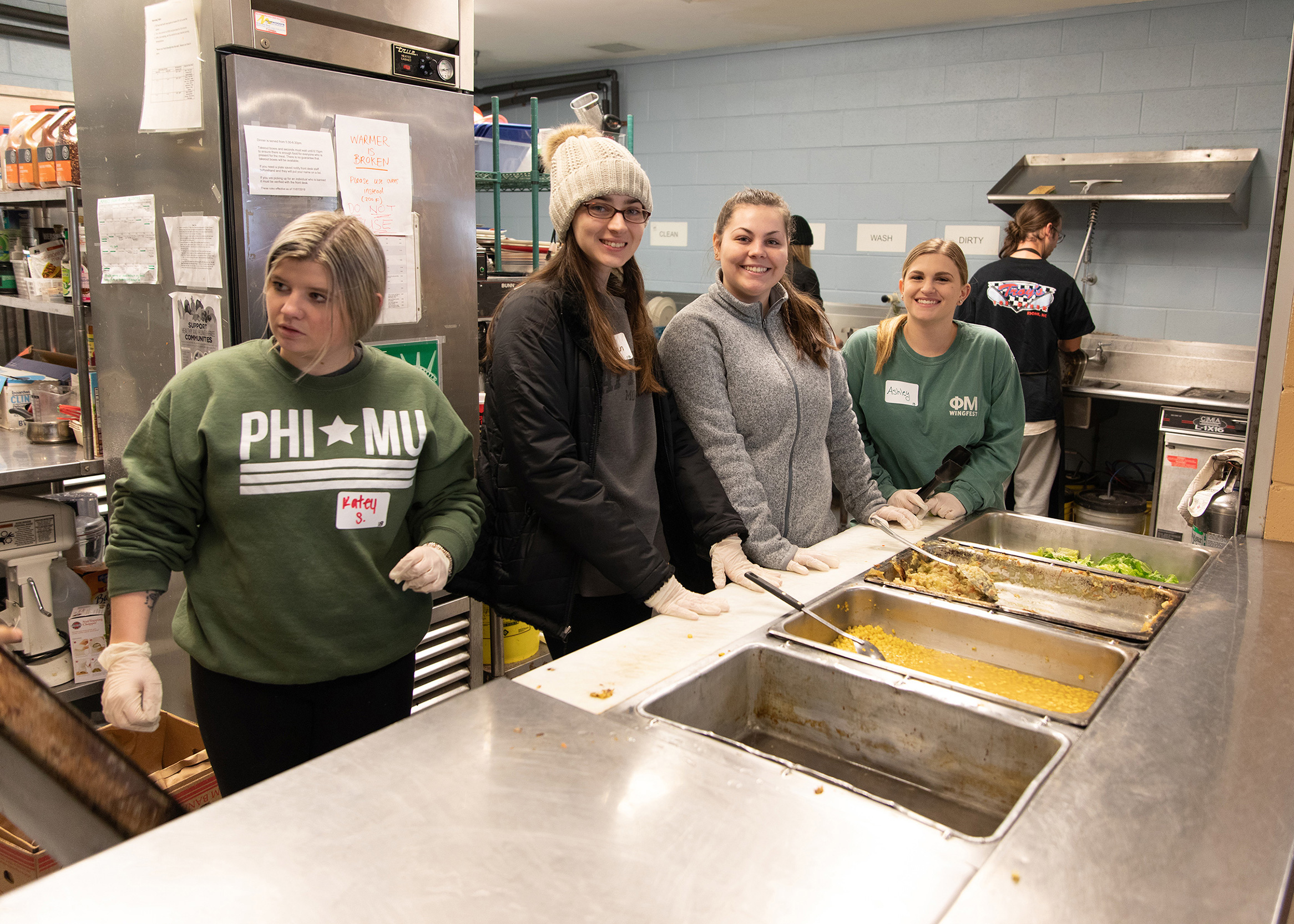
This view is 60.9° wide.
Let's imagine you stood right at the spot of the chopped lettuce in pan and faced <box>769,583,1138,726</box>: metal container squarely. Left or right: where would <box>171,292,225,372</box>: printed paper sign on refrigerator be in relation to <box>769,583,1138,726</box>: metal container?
right

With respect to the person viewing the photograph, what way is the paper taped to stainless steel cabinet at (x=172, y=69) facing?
facing the viewer and to the left of the viewer

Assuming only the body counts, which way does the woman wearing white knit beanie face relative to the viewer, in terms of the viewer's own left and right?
facing the viewer and to the right of the viewer

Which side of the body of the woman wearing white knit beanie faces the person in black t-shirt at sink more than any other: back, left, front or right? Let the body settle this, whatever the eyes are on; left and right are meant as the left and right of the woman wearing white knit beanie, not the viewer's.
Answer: left

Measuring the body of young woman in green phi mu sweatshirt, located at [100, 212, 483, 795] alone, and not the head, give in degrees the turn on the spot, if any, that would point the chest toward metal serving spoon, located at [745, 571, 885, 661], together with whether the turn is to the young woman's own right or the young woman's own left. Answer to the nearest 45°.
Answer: approximately 90° to the young woman's own left

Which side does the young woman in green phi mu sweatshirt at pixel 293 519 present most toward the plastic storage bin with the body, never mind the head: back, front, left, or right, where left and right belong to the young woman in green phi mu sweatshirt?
back

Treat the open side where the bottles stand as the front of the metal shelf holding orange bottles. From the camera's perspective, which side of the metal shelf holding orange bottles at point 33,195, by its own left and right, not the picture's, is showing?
front

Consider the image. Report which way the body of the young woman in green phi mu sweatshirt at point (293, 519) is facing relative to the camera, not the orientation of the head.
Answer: toward the camera

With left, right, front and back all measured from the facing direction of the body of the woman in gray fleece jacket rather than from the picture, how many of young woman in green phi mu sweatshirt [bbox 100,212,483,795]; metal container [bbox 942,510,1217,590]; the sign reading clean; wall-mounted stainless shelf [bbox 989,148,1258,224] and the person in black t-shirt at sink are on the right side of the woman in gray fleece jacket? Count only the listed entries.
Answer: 1

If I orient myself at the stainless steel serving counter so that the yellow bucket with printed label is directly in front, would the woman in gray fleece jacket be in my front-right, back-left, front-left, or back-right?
front-right

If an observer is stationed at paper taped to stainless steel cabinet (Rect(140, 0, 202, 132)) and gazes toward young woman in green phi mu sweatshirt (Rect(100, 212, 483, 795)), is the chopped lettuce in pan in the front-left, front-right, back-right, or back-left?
front-left
